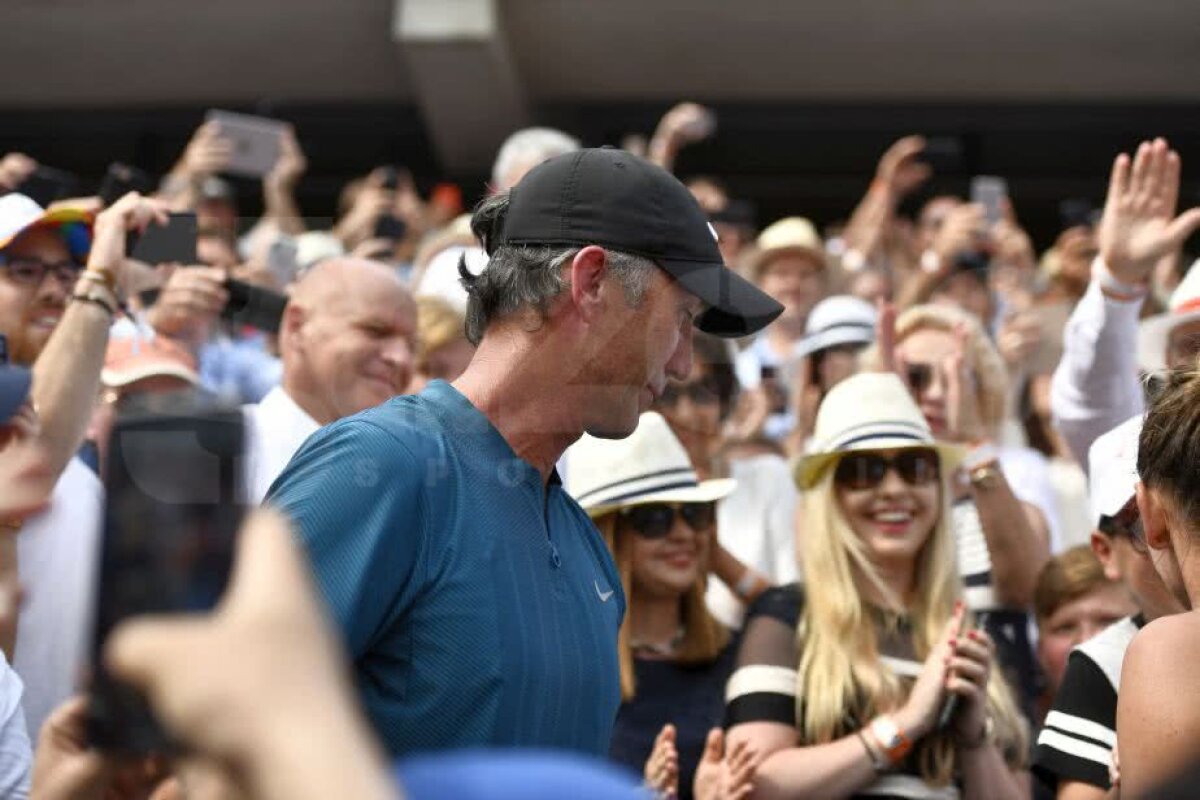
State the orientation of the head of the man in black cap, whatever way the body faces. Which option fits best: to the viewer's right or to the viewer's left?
to the viewer's right

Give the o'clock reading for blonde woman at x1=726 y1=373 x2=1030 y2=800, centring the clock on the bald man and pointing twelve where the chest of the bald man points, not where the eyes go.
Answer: The blonde woman is roughly at 11 o'clock from the bald man.

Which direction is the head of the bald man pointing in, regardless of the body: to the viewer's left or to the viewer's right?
to the viewer's right

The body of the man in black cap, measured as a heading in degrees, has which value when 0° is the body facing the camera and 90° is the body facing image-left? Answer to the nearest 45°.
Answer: approximately 315°

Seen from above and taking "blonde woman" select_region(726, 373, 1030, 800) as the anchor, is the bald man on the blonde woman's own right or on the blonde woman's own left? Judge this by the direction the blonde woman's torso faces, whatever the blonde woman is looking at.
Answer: on the blonde woman's own right

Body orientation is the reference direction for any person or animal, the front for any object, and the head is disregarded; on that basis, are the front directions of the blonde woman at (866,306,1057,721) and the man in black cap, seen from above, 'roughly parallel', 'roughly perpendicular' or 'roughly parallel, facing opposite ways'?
roughly perpendicular
